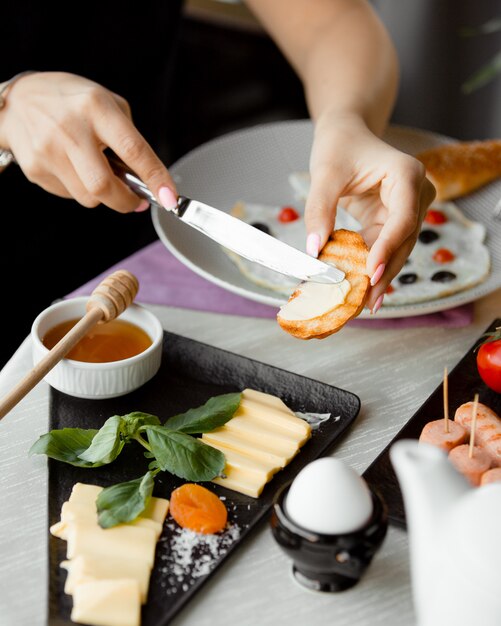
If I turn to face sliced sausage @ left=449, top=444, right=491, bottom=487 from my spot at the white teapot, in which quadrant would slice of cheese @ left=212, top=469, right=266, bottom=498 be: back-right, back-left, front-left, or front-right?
front-left

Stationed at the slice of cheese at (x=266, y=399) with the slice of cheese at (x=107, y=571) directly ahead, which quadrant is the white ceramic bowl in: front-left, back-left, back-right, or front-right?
front-right

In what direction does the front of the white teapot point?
to the viewer's left

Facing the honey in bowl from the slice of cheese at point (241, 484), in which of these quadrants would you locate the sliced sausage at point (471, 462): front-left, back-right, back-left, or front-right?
back-right

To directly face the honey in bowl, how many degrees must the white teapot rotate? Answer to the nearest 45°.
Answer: approximately 45° to its right

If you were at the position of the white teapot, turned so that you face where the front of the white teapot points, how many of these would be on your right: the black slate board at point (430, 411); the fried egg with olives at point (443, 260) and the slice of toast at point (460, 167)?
3
